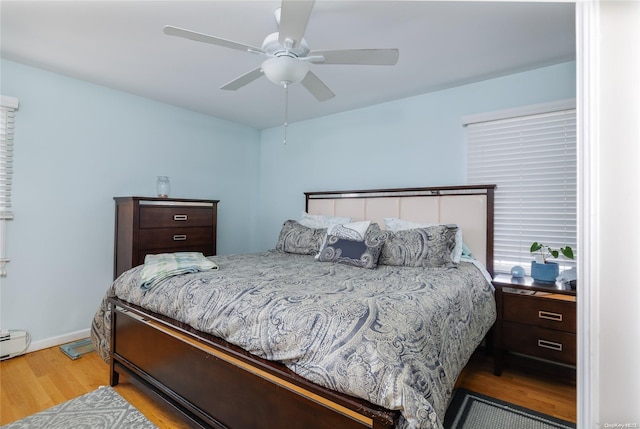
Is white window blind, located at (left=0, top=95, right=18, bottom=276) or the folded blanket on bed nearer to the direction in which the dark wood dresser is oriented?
the folded blanket on bed

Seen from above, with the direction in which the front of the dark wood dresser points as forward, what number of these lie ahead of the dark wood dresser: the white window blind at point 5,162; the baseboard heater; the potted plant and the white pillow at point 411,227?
2

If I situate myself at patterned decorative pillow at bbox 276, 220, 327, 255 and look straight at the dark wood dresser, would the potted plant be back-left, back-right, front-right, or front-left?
back-left

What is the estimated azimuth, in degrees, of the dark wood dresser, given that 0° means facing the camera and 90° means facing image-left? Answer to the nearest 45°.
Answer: approximately 315°
